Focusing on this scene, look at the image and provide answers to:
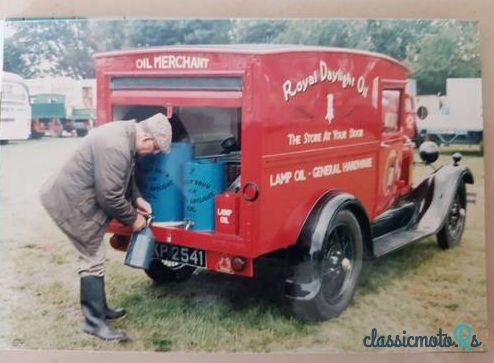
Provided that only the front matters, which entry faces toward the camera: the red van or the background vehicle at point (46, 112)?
the background vehicle

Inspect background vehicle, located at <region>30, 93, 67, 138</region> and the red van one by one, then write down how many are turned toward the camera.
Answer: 1

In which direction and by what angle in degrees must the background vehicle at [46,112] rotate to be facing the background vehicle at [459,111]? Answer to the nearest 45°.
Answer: approximately 90° to its left

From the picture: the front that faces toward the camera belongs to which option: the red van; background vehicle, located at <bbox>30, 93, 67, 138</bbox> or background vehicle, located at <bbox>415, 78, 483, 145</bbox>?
background vehicle, located at <bbox>30, 93, 67, 138</bbox>

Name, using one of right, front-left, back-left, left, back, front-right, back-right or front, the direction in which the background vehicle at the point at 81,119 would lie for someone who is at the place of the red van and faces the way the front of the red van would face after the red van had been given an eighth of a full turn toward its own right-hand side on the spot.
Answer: back

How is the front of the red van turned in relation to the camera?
facing away from the viewer and to the right of the viewer

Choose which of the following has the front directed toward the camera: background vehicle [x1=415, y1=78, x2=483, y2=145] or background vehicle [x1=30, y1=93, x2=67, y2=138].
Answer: background vehicle [x1=30, y1=93, x2=67, y2=138]

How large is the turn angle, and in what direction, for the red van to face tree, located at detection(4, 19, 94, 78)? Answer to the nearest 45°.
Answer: approximately 135° to its left

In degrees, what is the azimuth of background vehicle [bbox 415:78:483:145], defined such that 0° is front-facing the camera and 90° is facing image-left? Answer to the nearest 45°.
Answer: approximately 90°

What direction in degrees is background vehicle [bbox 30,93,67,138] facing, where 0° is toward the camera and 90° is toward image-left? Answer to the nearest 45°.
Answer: approximately 0°
